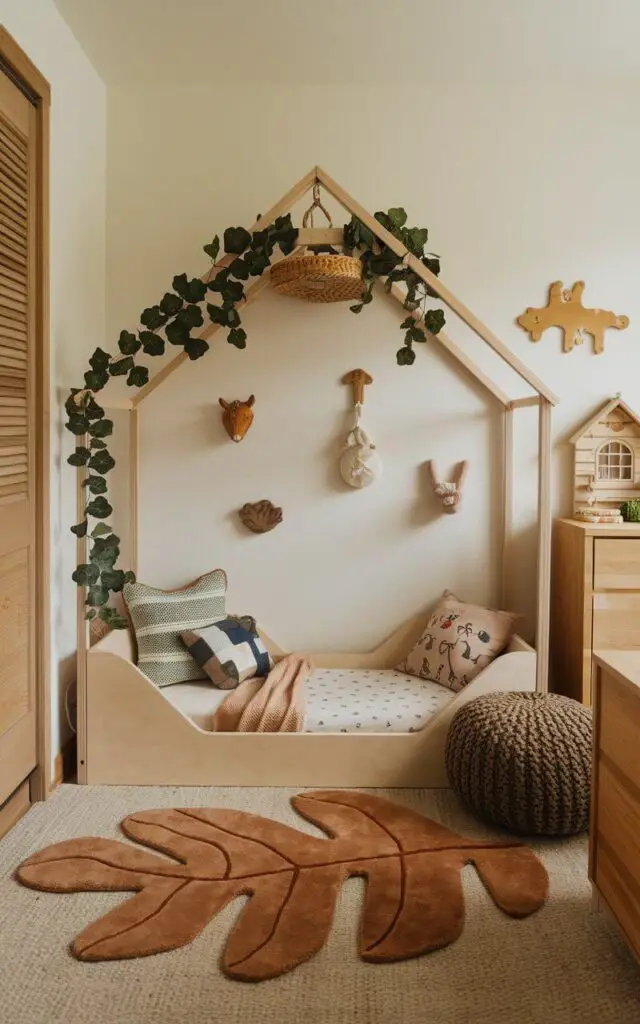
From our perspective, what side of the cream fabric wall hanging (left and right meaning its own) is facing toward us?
front

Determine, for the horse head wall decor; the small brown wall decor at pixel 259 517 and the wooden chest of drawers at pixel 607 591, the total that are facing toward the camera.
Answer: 3

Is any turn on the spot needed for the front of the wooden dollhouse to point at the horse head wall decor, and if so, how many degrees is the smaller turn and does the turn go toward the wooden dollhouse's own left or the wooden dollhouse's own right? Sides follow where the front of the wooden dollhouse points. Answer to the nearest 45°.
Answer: approximately 90° to the wooden dollhouse's own right

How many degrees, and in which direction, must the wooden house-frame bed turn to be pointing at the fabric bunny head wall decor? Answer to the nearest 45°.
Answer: approximately 45° to its left

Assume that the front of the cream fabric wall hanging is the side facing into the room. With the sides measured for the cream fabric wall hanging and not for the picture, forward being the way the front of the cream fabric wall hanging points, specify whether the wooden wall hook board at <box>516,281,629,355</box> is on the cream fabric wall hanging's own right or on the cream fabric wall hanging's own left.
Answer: on the cream fabric wall hanging's own left

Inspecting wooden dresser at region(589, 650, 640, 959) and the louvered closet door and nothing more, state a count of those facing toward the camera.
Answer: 0

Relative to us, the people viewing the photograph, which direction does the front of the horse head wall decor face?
facing the viewer

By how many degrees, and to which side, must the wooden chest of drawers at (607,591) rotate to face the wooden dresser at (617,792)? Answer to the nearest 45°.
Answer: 0° — it already faces it

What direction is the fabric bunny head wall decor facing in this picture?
toward the camera

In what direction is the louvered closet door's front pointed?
to the viewer's right
